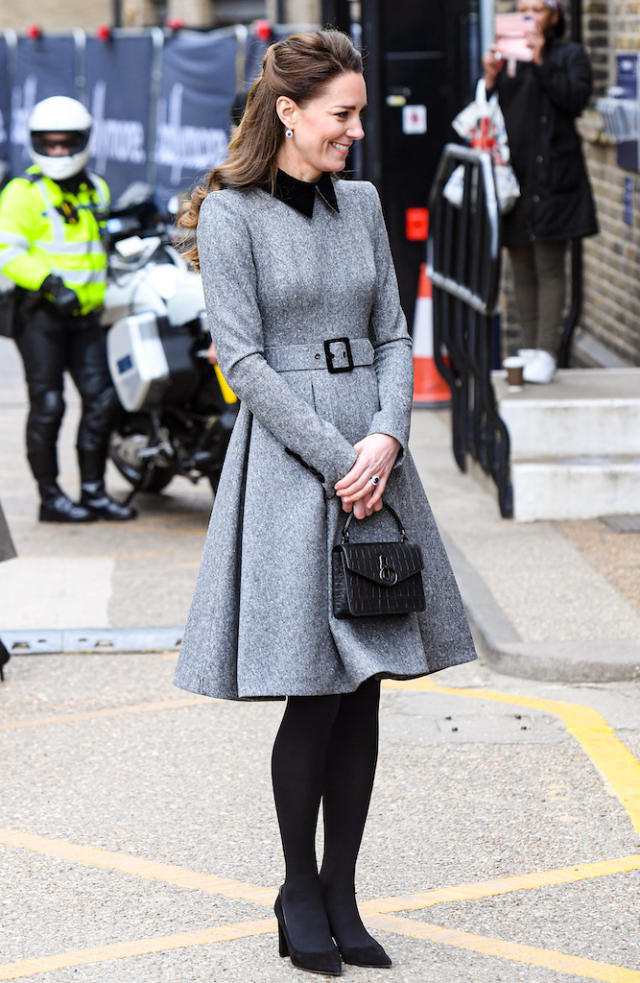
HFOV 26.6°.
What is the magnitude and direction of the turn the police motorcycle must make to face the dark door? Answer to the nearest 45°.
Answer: approximately 90° to its right

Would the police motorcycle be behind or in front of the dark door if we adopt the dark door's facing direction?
in front

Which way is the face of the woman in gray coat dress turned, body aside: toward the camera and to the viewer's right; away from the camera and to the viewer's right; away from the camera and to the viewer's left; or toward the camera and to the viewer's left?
toward the camera and to the viewer's right

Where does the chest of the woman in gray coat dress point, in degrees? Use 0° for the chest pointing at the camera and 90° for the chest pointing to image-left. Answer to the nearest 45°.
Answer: approximately 315°

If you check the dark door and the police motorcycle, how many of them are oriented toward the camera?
1

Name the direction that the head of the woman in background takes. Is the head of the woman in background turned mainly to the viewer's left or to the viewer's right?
to the viewer's left

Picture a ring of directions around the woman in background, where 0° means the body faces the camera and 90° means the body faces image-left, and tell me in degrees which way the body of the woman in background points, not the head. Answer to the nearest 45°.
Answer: approximately 45°

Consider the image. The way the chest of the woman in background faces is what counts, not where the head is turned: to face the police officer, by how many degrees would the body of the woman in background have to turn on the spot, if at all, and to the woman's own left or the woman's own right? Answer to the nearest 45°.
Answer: approximately 45° to the woman's own right
